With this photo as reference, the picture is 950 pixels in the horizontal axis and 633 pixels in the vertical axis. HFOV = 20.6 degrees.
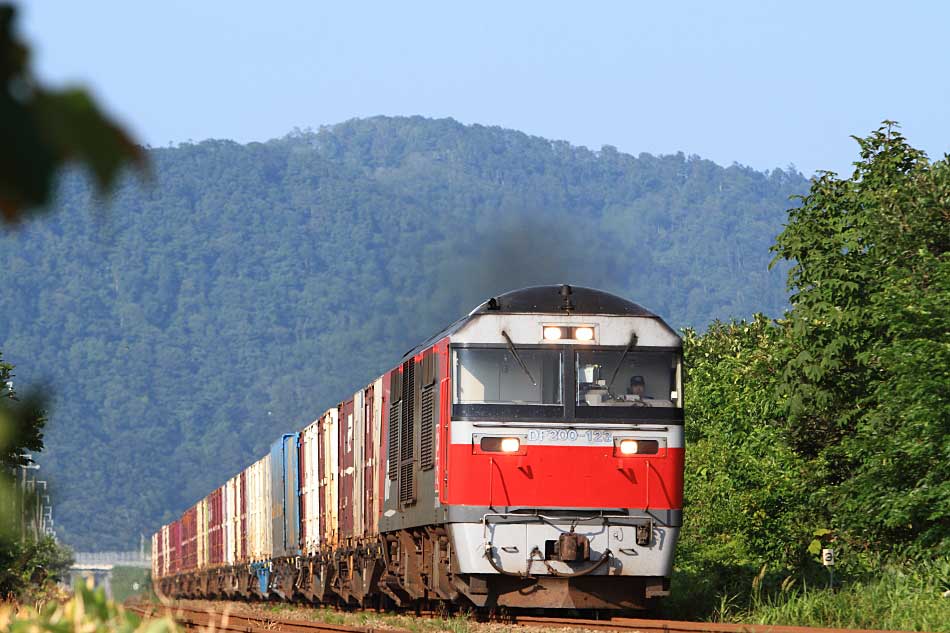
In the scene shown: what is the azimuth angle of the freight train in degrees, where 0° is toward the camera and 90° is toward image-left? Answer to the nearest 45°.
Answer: approximately 0°

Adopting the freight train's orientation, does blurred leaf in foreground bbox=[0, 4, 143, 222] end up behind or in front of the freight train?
in front
